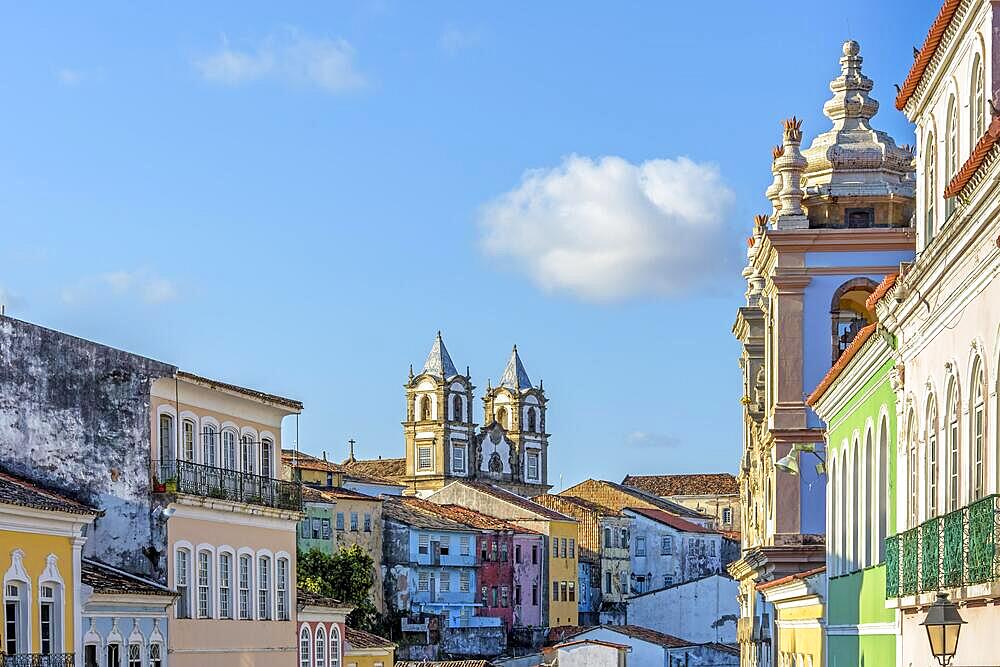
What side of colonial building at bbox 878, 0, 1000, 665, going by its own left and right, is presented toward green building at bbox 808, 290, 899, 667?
right

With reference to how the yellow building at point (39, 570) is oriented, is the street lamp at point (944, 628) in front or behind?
in front

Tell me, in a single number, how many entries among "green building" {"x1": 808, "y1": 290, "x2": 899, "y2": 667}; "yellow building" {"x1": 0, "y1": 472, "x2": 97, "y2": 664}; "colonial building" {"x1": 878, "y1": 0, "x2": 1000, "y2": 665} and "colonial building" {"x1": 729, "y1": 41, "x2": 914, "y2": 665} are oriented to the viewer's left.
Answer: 3

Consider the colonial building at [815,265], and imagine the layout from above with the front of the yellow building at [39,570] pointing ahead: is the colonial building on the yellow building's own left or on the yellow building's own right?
on the yellow building's own left

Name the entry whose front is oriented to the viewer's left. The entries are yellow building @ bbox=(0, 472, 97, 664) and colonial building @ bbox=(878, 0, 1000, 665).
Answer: the colonial building

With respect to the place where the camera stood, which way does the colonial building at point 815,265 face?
facing to the left of the viewer

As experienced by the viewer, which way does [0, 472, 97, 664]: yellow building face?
facing the viewer and to the right of the viewer

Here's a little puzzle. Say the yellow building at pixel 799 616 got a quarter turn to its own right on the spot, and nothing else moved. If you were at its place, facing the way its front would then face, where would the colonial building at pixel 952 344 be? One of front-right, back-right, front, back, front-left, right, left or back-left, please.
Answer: back-left

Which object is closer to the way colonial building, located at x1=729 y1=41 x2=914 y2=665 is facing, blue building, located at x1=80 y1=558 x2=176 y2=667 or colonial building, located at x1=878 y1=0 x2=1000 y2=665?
the blue building

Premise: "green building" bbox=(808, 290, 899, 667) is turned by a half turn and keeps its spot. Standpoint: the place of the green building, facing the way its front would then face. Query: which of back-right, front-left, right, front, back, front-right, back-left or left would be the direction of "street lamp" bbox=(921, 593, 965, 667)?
right

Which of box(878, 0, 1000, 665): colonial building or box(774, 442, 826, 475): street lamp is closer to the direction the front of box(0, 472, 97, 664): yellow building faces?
the colonial building

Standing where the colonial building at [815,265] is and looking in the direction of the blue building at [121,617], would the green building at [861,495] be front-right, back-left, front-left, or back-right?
front-left

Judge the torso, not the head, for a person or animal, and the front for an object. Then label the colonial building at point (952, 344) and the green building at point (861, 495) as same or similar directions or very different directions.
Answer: same or similar directions

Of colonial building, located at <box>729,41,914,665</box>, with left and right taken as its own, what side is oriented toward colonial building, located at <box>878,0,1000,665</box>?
left
